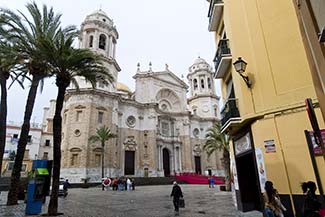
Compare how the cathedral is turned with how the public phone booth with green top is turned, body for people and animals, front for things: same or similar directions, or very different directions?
same or similar directions

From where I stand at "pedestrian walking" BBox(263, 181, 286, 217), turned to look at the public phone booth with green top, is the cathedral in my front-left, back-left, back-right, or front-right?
front-right

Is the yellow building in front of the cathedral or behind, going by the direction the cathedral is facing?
in front

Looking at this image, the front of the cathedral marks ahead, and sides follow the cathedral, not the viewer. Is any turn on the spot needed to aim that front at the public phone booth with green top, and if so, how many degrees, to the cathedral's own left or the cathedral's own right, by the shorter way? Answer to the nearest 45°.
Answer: approximately 45° to the cathedral's own right

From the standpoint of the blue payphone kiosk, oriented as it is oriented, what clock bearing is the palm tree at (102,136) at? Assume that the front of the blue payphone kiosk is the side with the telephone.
The palm tree is roughly at 8 o'clock from the blue payphone kiosk.

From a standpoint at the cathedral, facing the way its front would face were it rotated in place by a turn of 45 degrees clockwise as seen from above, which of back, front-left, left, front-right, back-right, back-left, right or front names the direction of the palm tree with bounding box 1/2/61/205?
front

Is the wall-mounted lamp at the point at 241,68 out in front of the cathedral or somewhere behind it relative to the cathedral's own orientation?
in front

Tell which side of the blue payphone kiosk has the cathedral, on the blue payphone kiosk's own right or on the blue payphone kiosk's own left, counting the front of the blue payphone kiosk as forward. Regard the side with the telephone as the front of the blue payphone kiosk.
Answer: on the blue payphone kiosk's own left

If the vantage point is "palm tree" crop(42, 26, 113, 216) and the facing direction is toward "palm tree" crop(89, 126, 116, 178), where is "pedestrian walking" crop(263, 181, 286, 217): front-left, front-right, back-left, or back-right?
back-right

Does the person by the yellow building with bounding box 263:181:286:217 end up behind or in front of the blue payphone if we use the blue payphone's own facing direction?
in front

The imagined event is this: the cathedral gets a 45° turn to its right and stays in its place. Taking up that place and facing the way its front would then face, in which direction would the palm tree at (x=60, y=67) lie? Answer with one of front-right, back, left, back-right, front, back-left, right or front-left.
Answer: front

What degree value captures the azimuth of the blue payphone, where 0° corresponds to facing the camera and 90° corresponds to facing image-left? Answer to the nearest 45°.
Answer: approximately 315°
